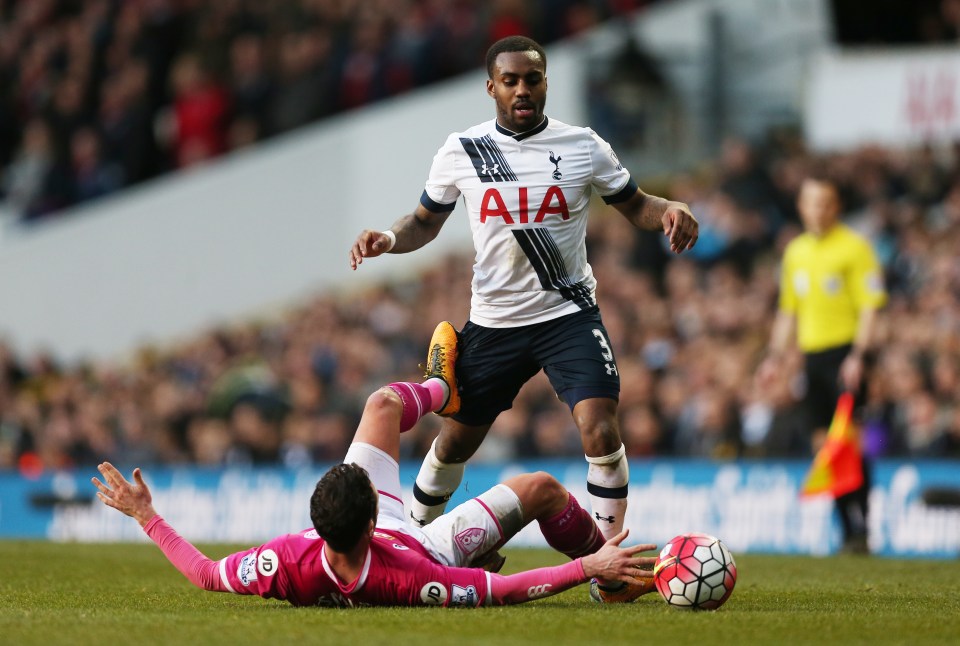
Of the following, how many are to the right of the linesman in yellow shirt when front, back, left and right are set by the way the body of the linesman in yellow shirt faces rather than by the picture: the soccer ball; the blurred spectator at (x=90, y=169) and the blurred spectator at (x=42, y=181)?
2

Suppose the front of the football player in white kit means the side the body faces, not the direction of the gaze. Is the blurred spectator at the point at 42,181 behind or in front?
behind

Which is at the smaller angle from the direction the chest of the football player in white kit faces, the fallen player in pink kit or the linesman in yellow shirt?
the fallen player in pink kit

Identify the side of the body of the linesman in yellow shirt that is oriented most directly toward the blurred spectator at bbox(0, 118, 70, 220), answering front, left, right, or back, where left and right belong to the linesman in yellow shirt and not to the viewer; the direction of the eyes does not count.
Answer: right

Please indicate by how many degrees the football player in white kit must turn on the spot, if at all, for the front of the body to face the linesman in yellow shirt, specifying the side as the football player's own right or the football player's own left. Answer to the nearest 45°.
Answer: approximately 135° to the football player's own left

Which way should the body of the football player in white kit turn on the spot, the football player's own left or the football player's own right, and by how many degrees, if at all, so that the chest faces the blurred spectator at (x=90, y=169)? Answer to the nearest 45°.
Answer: approximately 135° to the football player's own right

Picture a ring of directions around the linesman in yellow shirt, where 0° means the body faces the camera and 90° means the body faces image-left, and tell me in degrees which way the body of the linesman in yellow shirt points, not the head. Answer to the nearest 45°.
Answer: approximately 45°

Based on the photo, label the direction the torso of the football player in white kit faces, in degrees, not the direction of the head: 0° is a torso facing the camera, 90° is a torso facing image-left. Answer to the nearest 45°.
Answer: approximately 0°
